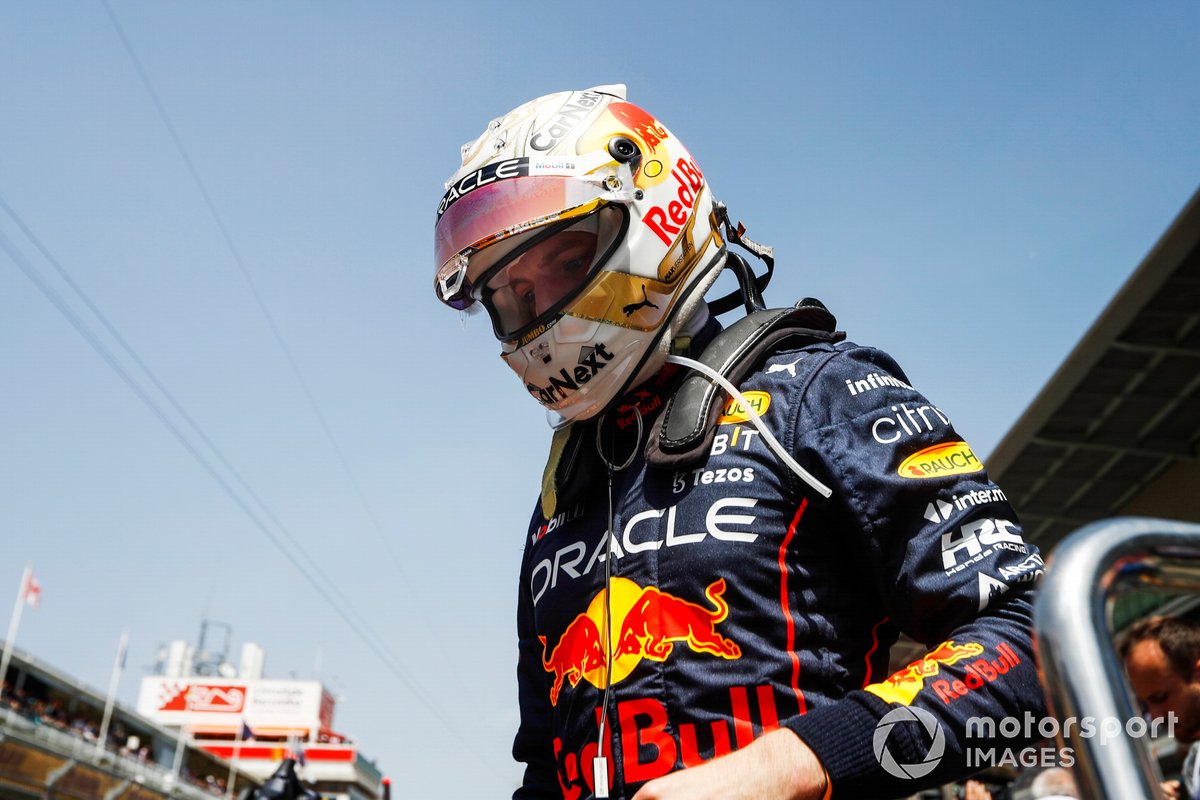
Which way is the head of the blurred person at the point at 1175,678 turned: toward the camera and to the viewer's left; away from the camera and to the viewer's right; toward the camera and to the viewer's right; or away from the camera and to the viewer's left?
toward the camera and to the viewer's left

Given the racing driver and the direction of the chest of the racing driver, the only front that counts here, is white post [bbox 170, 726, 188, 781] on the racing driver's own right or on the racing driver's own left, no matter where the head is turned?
on the racing driver's own right

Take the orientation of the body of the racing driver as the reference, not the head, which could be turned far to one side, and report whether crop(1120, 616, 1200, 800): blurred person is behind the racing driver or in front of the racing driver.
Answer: behind

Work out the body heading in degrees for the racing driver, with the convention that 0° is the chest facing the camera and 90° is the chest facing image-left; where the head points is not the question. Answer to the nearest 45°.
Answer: approximately 45°

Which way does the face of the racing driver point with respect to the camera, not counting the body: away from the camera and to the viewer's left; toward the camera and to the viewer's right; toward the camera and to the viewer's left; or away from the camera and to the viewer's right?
toward the camera and to the viewer's left
